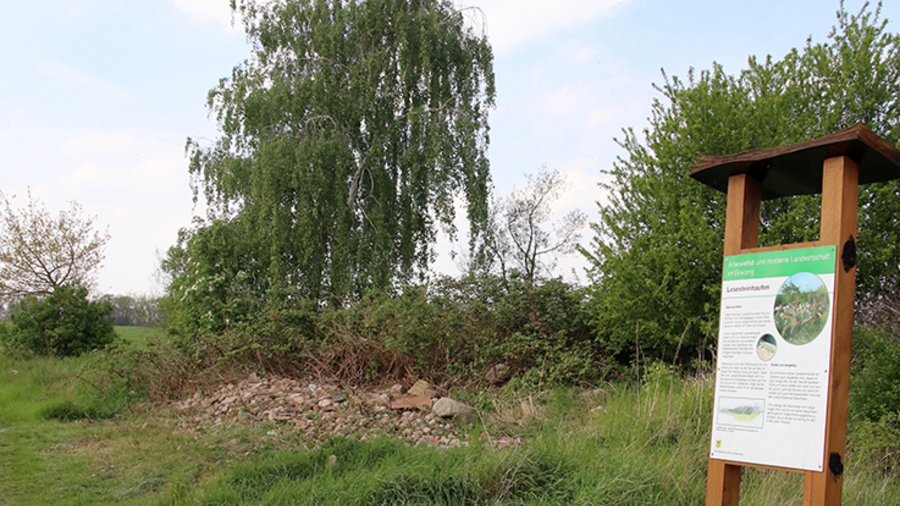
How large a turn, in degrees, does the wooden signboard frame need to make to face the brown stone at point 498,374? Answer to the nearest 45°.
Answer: approximately 90° to its right

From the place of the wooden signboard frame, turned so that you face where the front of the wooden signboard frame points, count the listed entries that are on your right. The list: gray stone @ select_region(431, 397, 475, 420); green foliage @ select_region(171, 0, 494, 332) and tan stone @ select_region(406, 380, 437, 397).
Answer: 3

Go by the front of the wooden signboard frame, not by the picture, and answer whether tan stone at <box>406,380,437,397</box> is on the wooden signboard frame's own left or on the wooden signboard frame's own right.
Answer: on the wooden signboard frame's own right

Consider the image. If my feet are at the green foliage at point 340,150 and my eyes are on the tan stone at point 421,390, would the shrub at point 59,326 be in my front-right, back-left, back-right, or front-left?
back-right

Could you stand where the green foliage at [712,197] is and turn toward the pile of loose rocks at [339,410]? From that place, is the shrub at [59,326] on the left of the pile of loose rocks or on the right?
right

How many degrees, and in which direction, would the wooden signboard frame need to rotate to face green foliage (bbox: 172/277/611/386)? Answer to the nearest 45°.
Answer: approximately 90° to its right

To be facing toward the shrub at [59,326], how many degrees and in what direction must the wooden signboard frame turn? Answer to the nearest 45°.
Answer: approximately 90° to its right

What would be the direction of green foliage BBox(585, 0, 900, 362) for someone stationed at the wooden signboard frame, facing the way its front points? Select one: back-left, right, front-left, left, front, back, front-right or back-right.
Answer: back-right

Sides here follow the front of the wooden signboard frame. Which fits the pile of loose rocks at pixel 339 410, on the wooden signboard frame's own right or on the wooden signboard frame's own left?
on the wooden signboard frame's own right

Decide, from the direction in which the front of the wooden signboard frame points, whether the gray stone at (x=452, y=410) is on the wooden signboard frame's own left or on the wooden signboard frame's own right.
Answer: on the wooden signboard frame's own right

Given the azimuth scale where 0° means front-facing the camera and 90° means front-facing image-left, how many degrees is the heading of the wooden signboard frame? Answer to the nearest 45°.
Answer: approximately 45°
